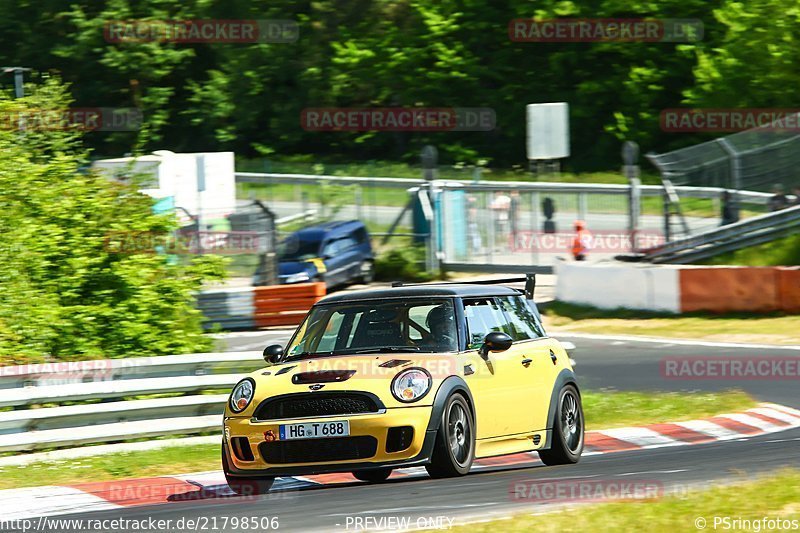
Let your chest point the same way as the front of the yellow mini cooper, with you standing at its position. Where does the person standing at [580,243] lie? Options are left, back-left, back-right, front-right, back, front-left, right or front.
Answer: back-right

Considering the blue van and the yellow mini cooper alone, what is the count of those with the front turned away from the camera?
0

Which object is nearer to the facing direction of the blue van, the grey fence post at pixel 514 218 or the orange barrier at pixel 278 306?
the orange barrier

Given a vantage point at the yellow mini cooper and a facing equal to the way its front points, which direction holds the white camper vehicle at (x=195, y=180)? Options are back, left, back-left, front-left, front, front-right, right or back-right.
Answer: back-right

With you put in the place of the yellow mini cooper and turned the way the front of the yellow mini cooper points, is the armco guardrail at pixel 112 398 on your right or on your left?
on your right

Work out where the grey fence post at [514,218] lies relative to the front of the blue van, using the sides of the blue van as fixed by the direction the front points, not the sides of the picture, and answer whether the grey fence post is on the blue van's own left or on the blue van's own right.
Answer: on the blue van's own left

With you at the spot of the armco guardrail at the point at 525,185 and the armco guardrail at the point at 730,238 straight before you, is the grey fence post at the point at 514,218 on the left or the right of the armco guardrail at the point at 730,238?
right

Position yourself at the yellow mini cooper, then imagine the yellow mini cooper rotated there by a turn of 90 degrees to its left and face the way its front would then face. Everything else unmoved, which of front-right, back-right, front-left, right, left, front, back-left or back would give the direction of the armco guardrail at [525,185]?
back-left

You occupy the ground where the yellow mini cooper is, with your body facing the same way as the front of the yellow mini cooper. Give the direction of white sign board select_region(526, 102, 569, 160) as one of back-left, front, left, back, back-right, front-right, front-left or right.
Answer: back-right

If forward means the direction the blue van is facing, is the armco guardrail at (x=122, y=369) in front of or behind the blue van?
in front

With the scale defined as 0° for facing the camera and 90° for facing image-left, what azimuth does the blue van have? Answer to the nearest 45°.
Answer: approximately 45°

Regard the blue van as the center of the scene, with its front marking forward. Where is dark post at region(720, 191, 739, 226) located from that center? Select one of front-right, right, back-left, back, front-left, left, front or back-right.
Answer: left

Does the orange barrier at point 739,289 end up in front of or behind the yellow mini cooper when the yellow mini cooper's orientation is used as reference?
behind
